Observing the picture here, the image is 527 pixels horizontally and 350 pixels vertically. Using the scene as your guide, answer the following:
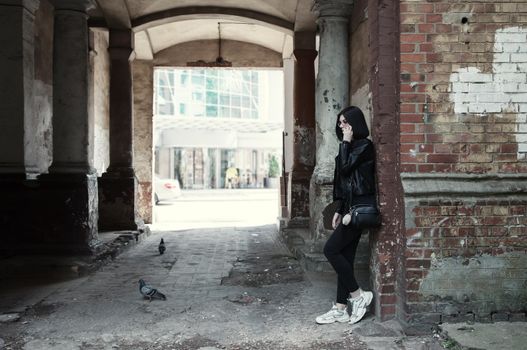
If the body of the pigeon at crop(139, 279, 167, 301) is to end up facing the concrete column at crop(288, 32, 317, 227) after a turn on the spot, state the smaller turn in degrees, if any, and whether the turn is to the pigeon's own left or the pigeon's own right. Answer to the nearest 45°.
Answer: approximately 135° to the pigeon's own right

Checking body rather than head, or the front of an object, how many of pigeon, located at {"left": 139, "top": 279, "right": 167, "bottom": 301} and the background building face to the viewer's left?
1

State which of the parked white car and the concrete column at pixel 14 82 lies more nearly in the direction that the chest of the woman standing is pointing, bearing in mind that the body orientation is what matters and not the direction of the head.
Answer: the concrete column

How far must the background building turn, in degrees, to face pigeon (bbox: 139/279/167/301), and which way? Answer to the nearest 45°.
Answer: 0° — it already faces it

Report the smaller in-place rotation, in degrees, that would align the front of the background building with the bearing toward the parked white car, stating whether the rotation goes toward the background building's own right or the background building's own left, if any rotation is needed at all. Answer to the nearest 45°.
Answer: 0° — it already faces it

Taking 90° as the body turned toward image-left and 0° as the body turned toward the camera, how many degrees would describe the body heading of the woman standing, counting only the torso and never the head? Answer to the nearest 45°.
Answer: approximately 90°

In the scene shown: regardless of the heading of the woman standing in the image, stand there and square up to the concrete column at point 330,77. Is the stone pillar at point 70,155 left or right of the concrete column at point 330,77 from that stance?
left

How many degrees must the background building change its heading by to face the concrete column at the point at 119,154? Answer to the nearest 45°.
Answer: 0° — it already faces it

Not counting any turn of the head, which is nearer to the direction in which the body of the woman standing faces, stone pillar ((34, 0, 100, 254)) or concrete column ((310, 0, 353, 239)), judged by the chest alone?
the stone pillar

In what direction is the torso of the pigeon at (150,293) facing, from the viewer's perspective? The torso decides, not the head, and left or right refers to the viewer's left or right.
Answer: facing to the left of the viewer
